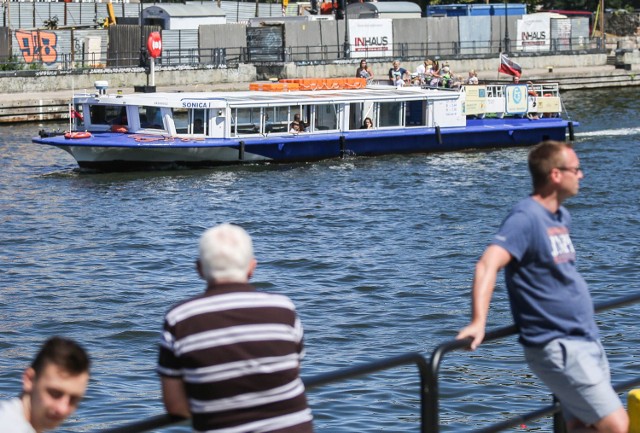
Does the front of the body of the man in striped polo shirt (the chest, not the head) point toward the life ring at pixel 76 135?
yes

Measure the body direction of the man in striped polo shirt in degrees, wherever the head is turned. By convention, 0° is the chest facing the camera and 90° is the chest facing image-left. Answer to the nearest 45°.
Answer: approximately 180°

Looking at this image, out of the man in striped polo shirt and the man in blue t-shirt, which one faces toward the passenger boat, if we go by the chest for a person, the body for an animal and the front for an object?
the man in striped polo shirt

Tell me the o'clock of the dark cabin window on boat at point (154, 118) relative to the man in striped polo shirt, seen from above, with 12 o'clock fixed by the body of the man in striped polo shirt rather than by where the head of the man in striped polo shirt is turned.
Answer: The dark cabin window on boat is roughly at 12 o'clock from the man in striped polo shirt.

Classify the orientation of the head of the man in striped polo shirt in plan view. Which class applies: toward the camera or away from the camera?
away from the camera

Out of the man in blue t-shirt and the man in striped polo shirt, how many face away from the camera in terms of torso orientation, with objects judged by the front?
1
